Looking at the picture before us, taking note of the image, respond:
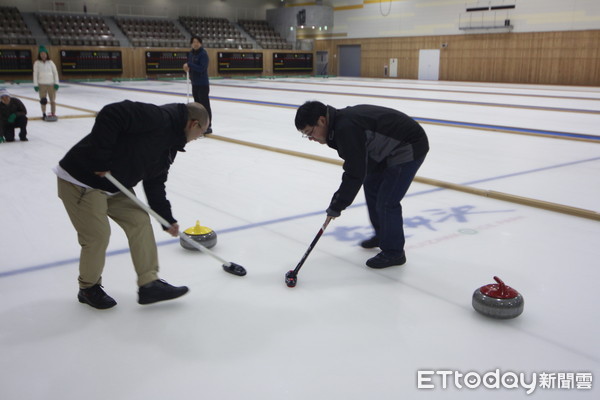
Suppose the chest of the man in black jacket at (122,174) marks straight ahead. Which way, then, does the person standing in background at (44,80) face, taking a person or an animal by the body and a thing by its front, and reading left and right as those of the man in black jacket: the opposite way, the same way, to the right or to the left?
to the right

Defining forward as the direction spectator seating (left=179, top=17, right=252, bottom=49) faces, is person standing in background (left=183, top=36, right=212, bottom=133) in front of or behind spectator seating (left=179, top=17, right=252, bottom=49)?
in front

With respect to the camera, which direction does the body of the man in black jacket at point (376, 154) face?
to the viewer's left

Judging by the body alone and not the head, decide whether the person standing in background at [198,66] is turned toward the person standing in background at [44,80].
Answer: no

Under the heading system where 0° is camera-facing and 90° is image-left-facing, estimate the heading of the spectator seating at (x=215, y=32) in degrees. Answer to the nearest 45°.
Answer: approximately 0°

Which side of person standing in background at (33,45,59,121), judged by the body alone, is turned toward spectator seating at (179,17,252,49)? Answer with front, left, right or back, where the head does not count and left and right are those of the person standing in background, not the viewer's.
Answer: back

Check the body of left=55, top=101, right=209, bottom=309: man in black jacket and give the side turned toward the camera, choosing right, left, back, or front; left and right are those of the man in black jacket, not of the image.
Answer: right

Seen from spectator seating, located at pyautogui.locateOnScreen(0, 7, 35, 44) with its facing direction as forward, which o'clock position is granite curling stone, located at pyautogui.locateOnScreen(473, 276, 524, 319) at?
The granite curling stone is roughly at 12 o'clock from the spectator seating.

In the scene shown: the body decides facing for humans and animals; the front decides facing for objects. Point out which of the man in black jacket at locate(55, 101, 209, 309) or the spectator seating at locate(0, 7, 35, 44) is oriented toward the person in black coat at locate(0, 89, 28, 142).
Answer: the spectator seating

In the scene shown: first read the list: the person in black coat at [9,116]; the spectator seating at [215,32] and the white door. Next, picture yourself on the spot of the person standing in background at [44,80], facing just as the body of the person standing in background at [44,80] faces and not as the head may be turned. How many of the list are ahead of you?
1

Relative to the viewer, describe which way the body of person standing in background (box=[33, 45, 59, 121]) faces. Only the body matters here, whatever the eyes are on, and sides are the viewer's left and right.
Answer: facing the viewer

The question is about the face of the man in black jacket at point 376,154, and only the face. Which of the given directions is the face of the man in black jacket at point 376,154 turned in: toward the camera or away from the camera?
toward the camera

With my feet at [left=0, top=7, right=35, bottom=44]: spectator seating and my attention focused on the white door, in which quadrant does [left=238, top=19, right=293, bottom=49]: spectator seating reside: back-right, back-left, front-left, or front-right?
front-left

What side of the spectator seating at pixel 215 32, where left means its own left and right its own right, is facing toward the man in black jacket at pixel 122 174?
front

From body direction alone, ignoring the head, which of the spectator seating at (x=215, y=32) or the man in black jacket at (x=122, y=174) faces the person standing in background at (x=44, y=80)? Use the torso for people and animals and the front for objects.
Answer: the spectator seating

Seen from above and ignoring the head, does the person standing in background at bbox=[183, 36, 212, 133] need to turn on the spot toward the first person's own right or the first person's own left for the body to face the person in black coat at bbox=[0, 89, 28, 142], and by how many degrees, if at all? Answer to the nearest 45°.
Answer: approximately 45° to the first person's own right

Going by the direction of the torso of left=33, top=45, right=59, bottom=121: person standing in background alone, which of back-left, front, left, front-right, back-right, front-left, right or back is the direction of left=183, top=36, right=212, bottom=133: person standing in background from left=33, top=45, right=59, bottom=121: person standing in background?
front-left

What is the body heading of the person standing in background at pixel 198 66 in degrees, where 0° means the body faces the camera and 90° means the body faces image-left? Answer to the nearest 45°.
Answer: approximately 45°

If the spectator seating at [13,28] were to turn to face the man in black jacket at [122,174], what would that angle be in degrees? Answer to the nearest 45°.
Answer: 0° — it already faces them

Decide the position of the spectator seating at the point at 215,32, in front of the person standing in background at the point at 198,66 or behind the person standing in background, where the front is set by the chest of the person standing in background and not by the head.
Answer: behind

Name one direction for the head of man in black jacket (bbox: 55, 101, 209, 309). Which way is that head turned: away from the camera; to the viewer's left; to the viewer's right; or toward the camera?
to the viewer's right

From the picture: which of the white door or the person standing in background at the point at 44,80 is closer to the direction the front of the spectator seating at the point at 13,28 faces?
the person standing in background
